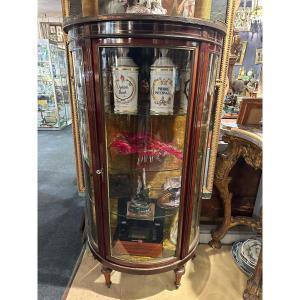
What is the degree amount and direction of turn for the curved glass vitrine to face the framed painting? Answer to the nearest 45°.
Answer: approximately 135° to its left

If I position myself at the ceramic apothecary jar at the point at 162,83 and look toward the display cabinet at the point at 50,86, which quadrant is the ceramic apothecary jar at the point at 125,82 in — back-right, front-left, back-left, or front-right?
front-left

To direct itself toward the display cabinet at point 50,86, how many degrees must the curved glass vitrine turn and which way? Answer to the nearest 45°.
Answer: approximately 135° to its right

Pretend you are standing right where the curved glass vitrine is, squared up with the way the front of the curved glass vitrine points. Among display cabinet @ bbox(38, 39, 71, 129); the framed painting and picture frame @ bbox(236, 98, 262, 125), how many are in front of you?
0

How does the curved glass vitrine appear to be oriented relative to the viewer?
toward the camera

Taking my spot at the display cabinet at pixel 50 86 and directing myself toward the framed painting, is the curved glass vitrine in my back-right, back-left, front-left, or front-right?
front-right
